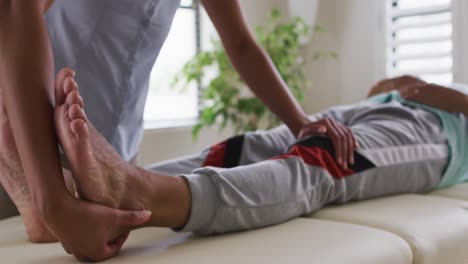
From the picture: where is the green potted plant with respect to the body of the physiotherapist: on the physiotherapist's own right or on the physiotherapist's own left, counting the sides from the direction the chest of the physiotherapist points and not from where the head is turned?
on the physiotherapist's own left

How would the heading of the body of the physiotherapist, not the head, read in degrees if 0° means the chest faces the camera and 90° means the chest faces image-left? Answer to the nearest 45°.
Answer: approximately 315°
